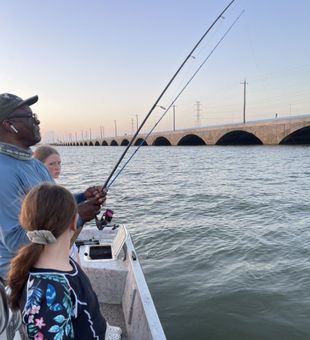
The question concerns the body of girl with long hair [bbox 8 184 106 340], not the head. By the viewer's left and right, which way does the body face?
facing away from the viewer and to the right of the viewer

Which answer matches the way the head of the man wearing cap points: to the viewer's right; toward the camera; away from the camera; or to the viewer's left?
to the viewer's right

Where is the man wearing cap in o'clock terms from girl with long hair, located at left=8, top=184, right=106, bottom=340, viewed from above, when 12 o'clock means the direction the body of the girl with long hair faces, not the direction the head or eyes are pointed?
The man wearing cap is roughly at 10 o'clock from the girl with long hair.
